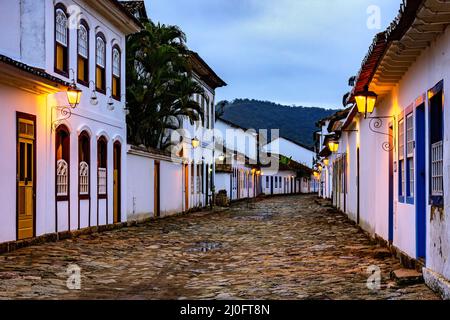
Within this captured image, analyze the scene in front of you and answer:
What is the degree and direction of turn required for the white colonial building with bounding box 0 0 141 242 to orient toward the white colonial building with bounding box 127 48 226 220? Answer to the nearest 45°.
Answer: approximately 135° to its left

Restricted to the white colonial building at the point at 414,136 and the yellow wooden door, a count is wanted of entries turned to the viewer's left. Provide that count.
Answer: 1

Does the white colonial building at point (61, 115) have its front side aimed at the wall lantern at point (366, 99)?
yes

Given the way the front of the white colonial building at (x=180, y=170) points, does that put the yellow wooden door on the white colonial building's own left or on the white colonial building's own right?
on the white colonial building's own right

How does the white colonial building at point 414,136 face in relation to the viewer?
to the viewer's left

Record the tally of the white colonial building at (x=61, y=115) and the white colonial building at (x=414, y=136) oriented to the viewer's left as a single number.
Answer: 1

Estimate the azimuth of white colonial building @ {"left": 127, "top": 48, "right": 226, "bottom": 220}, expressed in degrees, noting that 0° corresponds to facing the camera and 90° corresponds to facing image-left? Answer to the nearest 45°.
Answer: approximately 315°

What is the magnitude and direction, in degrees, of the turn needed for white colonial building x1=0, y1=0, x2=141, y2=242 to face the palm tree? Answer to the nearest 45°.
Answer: approximately 135° to its left
